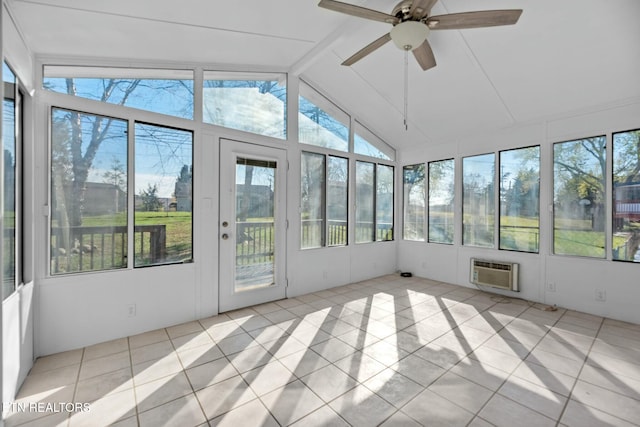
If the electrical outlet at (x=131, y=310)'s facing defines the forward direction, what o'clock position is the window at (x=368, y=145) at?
The window is roughly at 9 o'clock from the electrical outlet.

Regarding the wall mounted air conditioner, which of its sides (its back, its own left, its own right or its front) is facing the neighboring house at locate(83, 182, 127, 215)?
right

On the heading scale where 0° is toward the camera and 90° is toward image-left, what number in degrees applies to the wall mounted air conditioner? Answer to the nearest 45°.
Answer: approximately 45°

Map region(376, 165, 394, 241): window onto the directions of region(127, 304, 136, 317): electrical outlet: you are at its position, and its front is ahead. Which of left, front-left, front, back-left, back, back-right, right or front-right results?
left

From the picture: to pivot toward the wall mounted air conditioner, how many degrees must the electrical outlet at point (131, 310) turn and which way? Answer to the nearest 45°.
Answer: approximately 90° to its left

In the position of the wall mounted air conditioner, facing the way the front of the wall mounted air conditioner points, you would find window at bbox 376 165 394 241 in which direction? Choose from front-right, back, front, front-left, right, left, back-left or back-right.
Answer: front-right

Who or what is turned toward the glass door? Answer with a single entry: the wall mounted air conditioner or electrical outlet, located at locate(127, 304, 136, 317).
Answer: the wall mounted air conditioner

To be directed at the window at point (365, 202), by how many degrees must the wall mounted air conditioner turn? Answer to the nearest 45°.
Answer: approximately 45° to its right

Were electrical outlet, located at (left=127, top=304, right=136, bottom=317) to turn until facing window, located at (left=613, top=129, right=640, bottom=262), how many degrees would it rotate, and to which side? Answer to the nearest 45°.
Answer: approximately 45° to its left

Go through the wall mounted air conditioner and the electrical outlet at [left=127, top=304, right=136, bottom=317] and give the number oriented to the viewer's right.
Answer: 0

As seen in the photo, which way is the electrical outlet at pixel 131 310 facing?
toward the camera

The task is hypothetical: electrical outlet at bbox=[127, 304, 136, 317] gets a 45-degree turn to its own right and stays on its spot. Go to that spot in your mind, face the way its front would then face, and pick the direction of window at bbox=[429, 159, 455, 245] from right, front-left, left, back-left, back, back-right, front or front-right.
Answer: back-left
